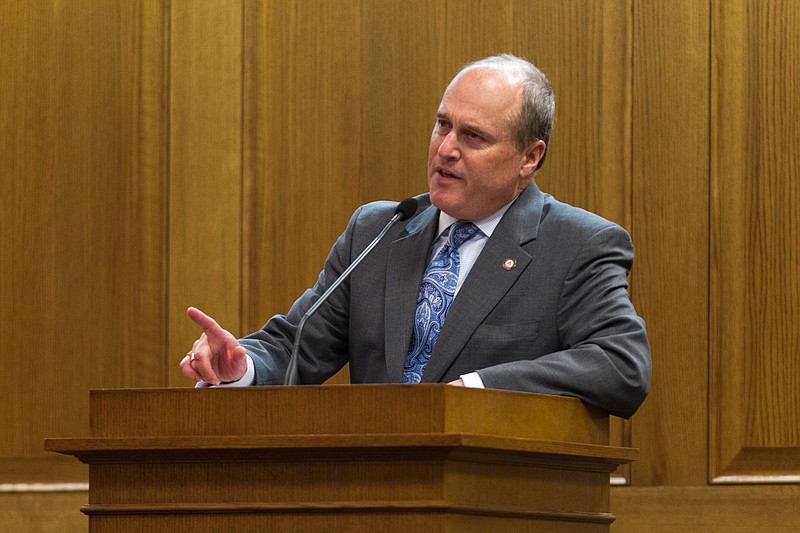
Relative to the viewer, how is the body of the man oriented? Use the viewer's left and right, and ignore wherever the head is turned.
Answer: facing the viewer and to the left of the viewer

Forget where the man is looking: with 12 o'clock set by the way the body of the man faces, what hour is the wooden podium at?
The wooden podium is roughly at 11 o'clock from the man.

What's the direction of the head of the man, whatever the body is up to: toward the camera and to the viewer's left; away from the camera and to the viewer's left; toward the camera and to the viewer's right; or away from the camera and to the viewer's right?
toward the camera and to the viewer's left
